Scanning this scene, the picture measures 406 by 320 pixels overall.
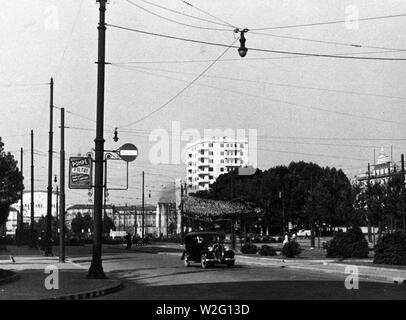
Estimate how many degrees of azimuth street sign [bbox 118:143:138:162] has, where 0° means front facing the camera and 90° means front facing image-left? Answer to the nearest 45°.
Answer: approximately 0°

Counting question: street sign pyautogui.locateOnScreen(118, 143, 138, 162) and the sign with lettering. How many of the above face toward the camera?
2

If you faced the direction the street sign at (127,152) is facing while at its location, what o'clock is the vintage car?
The vintage car is roughly at 7 o'clock from the street sign.

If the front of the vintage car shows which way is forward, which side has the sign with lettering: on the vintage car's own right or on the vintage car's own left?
on the vintage car's own right

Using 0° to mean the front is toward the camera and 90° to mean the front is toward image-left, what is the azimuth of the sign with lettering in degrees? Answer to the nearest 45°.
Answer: approximately 0°

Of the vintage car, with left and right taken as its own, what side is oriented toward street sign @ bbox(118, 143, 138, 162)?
right

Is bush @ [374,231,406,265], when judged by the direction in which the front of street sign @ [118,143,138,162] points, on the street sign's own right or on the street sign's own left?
on the street sign's own left

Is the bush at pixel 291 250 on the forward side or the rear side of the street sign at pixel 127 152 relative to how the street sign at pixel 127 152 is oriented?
on the rear side
